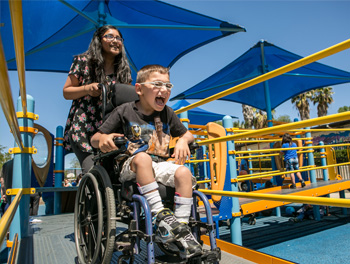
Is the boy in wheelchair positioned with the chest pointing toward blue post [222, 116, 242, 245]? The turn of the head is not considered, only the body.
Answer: no

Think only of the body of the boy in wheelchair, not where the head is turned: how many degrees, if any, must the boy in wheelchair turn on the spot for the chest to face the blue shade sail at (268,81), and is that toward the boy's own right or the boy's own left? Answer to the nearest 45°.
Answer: approximately 90° to the boy's own left

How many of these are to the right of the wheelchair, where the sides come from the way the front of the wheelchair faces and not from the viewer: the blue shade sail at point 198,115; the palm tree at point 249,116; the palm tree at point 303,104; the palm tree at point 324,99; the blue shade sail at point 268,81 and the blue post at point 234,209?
0

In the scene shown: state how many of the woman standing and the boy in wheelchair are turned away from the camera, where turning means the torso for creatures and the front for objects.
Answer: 0

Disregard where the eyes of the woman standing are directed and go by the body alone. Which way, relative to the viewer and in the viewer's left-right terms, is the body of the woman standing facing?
facing the viewer and to the right of the viewer

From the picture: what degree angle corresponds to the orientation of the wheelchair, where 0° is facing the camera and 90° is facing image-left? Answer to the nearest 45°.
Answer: approximately 315°

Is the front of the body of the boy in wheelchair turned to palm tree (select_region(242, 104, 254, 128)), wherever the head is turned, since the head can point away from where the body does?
no

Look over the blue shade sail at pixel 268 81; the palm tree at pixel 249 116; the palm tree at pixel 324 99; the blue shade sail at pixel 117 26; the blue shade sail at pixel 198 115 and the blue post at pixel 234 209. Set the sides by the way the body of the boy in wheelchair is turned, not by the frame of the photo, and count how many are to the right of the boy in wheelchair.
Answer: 0

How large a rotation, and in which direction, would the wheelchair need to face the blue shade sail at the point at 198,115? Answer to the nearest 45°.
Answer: approximately 135° to its left

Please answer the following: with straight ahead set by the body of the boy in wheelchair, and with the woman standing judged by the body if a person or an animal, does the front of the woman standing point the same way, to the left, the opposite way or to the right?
the same way

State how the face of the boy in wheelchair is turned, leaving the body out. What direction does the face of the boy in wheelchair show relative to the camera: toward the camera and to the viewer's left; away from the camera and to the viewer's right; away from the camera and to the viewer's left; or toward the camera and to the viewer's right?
toward the camera and to the viewer's right

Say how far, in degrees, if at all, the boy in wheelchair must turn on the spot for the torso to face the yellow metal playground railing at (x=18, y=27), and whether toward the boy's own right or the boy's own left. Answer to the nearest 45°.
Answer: approximately 90° to the boy's own right

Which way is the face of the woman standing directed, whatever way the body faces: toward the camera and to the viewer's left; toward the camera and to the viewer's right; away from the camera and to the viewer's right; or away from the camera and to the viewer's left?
toward the camera and to the viewer's right

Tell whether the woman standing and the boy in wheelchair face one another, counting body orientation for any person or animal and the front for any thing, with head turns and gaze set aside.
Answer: no

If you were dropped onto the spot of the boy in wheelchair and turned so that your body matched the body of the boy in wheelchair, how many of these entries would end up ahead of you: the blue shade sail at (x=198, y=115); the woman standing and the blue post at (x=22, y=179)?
0

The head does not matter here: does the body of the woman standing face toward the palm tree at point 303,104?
no
